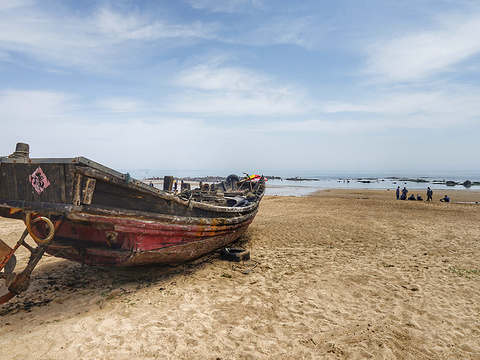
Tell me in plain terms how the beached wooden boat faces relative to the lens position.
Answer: facing away from the viewer and to the right of the viewer
